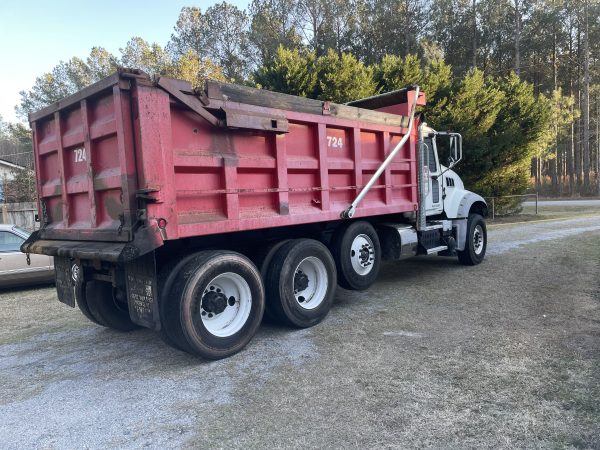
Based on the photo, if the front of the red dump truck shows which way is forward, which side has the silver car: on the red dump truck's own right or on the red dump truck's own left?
on the red dump truck's own left

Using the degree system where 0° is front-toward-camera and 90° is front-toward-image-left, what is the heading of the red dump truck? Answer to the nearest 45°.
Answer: approximately 225°

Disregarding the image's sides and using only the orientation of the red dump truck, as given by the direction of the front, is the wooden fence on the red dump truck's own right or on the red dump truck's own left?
on the red dump truck's own left
